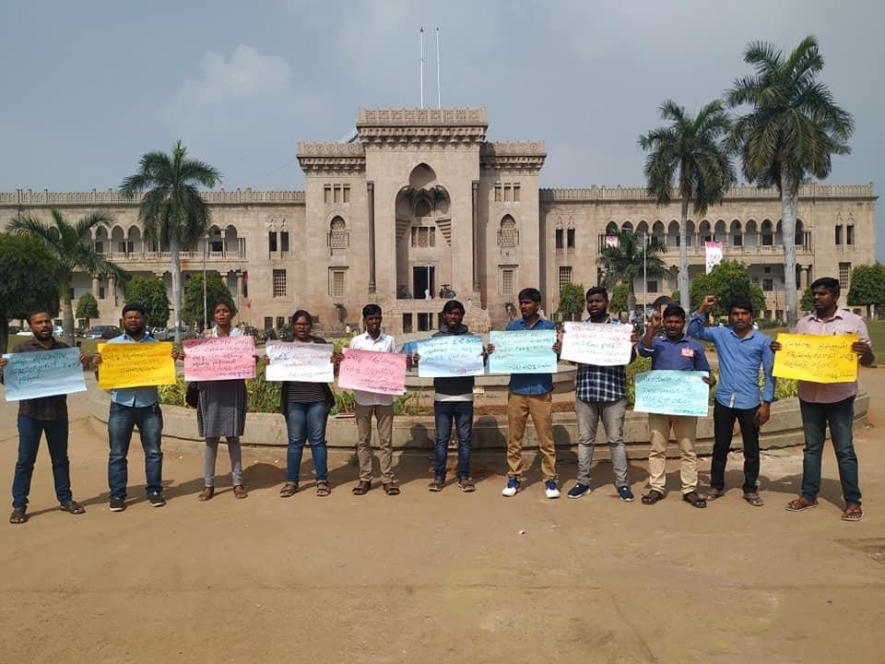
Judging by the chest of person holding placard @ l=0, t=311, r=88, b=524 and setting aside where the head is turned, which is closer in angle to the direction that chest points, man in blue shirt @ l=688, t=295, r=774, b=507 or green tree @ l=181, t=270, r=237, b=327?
the man in blue shirt

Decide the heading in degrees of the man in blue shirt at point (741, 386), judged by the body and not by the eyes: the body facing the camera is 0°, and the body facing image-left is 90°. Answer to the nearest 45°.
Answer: approximately 0°

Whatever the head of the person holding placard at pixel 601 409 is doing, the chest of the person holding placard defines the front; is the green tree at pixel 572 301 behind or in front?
behind

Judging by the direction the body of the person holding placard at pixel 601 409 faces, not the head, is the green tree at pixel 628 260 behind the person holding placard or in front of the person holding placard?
behind

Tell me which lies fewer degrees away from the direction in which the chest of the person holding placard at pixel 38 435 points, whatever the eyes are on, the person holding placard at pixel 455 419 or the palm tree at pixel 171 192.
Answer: the person holding placard

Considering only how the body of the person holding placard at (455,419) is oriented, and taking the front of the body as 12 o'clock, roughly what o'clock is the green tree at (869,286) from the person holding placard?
The green tree is roughly at 7 o'clock from the person holding placard.

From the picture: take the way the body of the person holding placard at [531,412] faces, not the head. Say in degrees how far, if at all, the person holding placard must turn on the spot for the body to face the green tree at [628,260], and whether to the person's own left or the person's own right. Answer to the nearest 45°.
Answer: approximately 180°

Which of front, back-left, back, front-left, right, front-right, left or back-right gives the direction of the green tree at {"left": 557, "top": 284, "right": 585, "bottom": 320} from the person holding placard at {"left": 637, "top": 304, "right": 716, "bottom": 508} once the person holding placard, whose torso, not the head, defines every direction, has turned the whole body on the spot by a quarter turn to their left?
left

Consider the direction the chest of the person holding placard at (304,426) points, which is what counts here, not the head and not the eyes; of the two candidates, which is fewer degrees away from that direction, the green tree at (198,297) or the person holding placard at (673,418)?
the person holding placard

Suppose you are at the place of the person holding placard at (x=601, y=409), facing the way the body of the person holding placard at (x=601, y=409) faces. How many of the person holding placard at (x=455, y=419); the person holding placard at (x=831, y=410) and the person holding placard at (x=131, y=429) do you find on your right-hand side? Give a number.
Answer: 2
